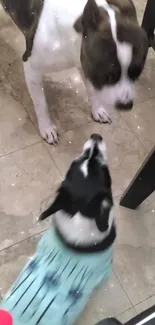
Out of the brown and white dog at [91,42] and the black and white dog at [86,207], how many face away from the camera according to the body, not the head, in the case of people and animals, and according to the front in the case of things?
1

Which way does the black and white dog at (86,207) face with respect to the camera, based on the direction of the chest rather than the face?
away from the camera

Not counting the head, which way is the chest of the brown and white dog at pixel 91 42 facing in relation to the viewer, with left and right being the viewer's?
facing the viewer and to the right of the viewer
